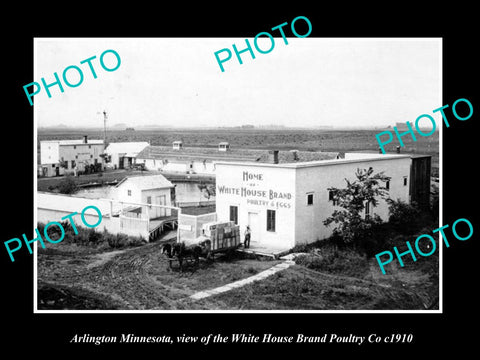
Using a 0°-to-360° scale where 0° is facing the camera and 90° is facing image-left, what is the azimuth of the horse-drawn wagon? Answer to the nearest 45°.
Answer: approximately 45°

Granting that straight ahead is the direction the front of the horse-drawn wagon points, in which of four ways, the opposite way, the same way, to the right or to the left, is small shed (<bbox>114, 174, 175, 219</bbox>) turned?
to the left

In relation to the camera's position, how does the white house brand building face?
facing the viewer and to the left of the viewer

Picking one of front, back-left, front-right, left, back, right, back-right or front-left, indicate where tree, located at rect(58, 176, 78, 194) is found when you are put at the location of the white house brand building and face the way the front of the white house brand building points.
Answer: right

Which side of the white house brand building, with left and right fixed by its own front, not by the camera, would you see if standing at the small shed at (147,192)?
right

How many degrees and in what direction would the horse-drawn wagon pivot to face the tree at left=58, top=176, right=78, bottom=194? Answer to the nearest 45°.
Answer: approximately 90° to its right

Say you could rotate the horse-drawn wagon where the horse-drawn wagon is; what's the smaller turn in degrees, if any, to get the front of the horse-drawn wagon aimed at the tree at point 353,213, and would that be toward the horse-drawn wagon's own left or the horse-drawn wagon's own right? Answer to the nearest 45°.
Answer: approximately 135° to the horse-drawn wagon's own left

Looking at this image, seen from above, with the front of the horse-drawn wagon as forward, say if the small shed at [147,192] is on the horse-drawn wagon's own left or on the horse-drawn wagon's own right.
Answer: on the horse-drawn wagon's own right

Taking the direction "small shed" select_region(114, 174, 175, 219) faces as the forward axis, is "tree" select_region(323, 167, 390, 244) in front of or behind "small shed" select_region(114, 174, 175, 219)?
in front

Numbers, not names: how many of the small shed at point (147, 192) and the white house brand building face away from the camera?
0

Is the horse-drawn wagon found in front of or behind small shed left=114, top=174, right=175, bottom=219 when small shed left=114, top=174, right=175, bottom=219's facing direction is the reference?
in front

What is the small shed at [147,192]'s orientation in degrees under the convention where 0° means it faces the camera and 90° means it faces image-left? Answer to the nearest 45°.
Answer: approximately 315°
